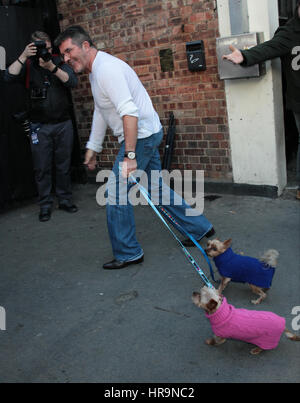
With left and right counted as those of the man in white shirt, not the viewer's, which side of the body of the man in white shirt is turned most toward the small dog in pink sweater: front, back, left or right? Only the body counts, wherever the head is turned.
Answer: left

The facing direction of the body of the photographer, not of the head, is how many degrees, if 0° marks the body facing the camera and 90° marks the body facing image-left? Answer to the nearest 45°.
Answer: approximately 0°

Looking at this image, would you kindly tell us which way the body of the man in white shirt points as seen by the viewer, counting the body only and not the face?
to the viewer's left

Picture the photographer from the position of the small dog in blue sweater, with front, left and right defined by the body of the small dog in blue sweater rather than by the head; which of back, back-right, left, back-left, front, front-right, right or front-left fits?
front-right

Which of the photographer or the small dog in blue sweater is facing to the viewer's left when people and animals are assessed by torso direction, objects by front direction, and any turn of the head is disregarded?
the small dog in blue sweater

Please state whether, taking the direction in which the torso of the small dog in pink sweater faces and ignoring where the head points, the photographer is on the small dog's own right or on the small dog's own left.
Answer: on the small dog's own right

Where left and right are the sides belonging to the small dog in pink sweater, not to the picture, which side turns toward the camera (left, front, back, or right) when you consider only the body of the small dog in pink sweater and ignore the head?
left

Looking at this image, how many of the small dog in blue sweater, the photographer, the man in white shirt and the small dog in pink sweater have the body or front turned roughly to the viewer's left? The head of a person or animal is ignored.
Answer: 3

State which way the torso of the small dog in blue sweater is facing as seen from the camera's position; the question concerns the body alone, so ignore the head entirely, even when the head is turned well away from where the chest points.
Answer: to the viewer's left

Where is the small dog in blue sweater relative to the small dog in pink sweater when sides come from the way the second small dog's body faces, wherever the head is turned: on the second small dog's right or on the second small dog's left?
on the second small dog's right

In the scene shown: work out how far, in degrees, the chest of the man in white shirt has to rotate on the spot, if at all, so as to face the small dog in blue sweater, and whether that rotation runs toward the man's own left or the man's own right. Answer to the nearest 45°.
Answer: approximately 135° to the man's own left
